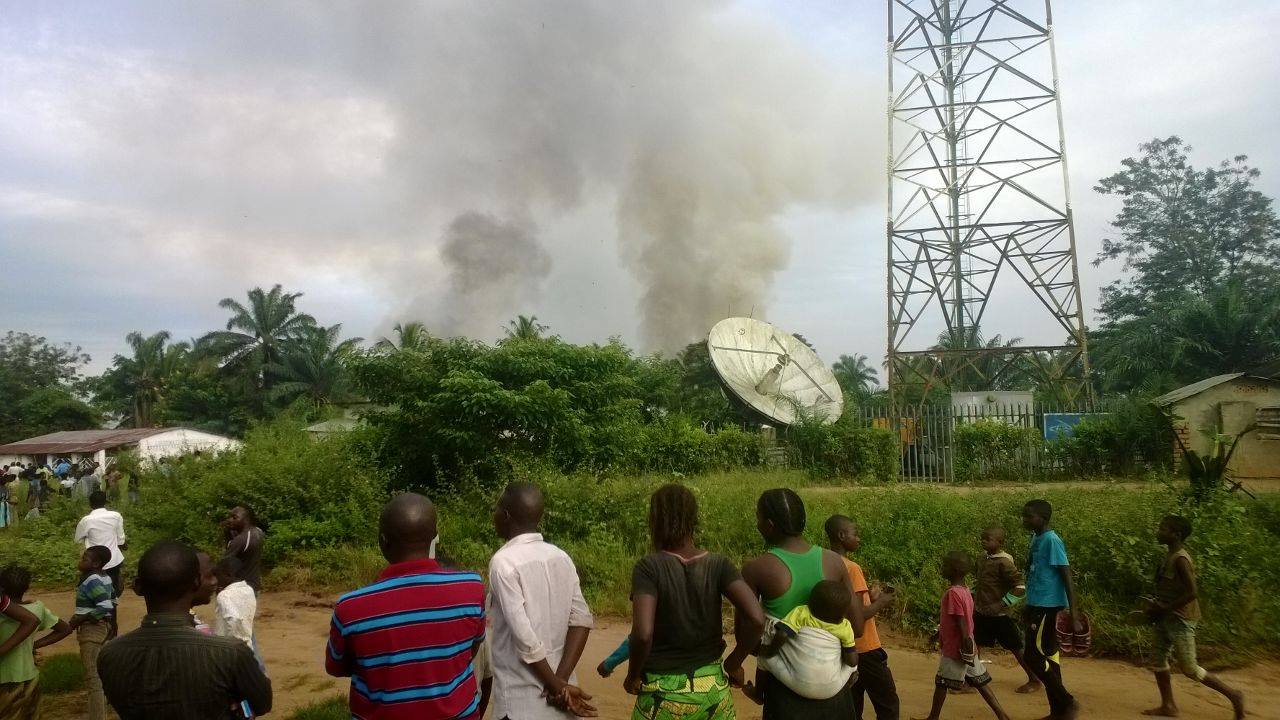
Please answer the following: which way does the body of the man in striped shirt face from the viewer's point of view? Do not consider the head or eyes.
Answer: away from the camera

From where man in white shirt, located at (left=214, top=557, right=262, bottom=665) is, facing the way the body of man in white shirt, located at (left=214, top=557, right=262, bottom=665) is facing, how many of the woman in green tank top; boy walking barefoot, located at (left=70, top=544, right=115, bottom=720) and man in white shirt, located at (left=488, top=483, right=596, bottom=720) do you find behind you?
2

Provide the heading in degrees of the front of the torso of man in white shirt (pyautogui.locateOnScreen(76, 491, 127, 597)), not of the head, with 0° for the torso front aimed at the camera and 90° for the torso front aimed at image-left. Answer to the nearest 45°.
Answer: approximately 180°

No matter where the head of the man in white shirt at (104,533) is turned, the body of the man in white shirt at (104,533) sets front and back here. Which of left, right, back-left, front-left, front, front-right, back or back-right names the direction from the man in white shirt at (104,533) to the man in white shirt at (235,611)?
back

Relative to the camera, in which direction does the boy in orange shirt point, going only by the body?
to the viewer's right

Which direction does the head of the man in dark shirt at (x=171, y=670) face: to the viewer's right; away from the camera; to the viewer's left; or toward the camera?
away from the camera

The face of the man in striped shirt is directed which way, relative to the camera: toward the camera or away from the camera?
away from the camera

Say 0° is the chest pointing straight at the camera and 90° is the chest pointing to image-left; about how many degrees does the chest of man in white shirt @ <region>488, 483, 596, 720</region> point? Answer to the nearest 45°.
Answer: approximately 135°

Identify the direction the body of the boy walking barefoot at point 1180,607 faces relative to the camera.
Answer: to the viewer's left
